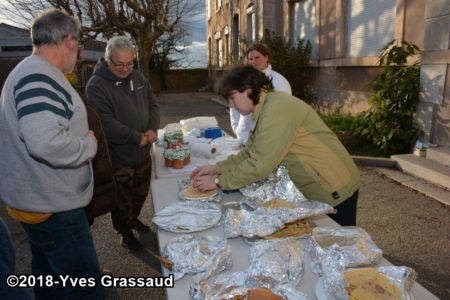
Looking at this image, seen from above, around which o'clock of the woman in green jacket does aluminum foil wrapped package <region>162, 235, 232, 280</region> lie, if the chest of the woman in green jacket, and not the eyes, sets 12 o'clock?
The aluminum foil wrapped package is roughly at 10 o'clock from the woman in green jacket.

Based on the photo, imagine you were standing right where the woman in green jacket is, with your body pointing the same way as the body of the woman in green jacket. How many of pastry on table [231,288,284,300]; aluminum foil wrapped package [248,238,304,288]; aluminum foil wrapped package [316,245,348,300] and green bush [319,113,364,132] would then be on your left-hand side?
3

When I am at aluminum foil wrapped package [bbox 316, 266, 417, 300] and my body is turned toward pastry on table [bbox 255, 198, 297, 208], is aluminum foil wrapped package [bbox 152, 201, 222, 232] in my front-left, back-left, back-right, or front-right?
front-left

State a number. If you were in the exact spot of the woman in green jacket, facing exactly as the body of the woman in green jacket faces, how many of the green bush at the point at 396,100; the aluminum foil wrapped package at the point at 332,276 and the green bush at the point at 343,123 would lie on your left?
1

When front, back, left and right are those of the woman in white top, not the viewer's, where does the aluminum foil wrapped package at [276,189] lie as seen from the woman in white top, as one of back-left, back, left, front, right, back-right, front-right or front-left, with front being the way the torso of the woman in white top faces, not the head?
front-left

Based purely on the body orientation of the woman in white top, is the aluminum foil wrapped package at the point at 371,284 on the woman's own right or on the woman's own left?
on the woman's own left

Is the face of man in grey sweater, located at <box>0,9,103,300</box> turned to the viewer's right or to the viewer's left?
to the viewer's right

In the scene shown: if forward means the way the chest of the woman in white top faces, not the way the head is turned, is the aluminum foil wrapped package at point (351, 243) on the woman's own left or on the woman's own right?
on the woman's own left

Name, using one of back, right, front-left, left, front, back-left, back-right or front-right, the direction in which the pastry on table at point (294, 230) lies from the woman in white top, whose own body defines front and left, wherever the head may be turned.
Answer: front-left

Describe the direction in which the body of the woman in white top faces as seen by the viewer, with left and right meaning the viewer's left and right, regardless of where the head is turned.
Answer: facing the viewer and to the left of the viewer

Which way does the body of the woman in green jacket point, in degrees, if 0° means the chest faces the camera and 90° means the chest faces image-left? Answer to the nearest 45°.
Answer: approximately 90°

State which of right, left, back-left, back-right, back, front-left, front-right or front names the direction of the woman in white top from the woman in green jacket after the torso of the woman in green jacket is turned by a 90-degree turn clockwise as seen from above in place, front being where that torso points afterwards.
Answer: front

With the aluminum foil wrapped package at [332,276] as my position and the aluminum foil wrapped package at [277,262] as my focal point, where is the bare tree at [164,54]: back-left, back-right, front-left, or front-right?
front-right

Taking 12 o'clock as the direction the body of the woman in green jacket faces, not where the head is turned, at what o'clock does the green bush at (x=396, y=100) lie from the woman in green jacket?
The green bush is roughly at 4 o'clock from the woman in green jacket.

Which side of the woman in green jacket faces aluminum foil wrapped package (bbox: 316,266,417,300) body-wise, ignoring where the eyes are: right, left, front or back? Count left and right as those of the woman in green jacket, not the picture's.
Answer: left
